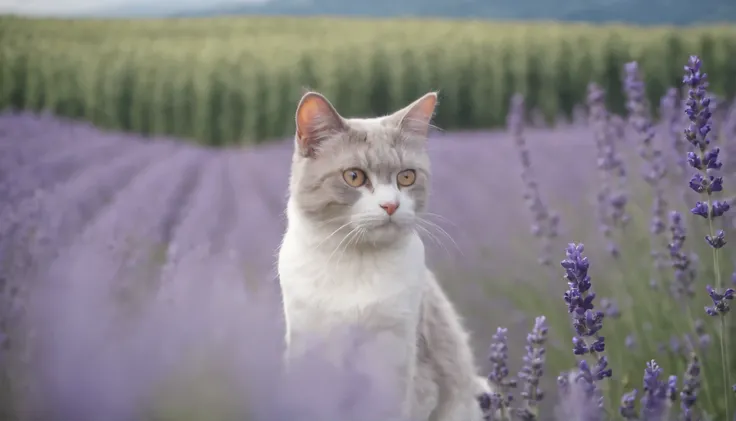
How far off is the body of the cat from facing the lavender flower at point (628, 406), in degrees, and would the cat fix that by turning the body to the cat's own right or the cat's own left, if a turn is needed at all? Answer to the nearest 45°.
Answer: approximately 90° to the cat's own left

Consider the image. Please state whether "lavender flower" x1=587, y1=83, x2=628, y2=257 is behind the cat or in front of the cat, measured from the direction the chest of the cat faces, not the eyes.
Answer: behind

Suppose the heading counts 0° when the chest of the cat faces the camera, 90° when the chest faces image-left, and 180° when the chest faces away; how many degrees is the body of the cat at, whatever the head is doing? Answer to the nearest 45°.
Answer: approximately 45°

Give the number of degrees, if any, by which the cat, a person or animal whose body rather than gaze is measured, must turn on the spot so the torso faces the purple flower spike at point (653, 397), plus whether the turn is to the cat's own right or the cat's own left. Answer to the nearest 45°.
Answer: approximately 90° to the cat's own left

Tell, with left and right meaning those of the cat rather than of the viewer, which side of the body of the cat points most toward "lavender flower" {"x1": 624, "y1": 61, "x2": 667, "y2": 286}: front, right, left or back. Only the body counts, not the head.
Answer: back

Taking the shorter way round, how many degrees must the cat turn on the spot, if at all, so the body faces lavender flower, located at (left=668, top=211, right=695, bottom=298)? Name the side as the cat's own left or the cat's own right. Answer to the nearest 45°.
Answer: approximately 135° to the cat's own left

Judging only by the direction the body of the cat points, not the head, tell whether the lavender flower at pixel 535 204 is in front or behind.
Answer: behind

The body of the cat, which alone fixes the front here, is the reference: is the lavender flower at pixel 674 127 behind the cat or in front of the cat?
behind
